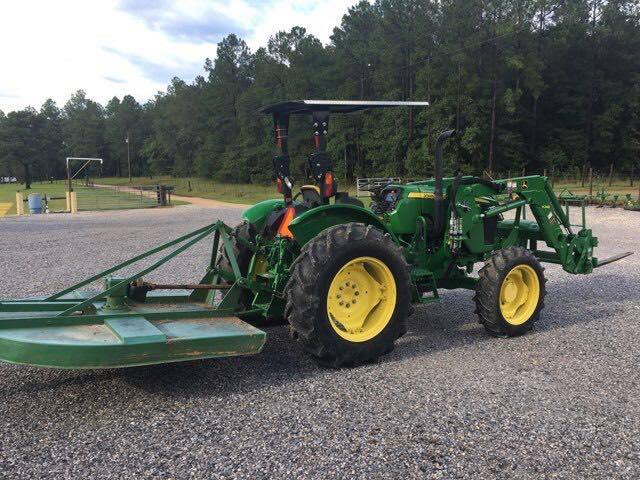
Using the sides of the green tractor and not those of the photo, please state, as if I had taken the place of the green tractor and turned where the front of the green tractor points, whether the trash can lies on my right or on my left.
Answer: on my left

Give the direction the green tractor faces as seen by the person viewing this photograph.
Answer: facing away from the viewer and to the right of the viewer
